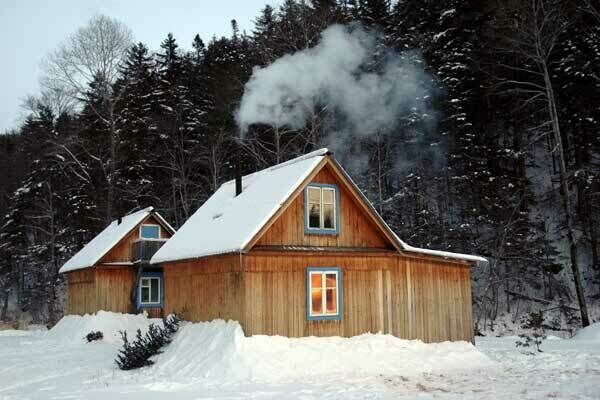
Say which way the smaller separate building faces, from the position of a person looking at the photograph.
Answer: facing the viewer and to the right of the viewer

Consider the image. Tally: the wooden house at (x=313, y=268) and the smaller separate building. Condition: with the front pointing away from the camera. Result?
0

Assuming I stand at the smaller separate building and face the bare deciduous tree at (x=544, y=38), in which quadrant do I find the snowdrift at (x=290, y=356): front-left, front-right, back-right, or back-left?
front-right

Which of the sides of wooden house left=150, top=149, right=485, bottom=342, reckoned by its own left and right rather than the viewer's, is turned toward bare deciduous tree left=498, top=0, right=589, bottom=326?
left

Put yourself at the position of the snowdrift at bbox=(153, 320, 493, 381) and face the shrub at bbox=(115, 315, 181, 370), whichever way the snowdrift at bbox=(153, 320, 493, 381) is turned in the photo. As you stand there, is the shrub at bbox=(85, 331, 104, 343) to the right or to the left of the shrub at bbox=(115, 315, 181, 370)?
right

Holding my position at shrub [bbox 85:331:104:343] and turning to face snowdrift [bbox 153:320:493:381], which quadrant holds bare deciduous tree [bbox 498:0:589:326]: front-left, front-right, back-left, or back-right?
front-left

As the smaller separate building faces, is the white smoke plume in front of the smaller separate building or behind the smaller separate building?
in front

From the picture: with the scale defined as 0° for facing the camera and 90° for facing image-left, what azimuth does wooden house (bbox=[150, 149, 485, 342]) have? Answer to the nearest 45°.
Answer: approximately 315°

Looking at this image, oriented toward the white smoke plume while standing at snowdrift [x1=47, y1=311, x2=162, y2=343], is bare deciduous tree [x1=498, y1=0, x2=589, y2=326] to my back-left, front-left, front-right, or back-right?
front-right
